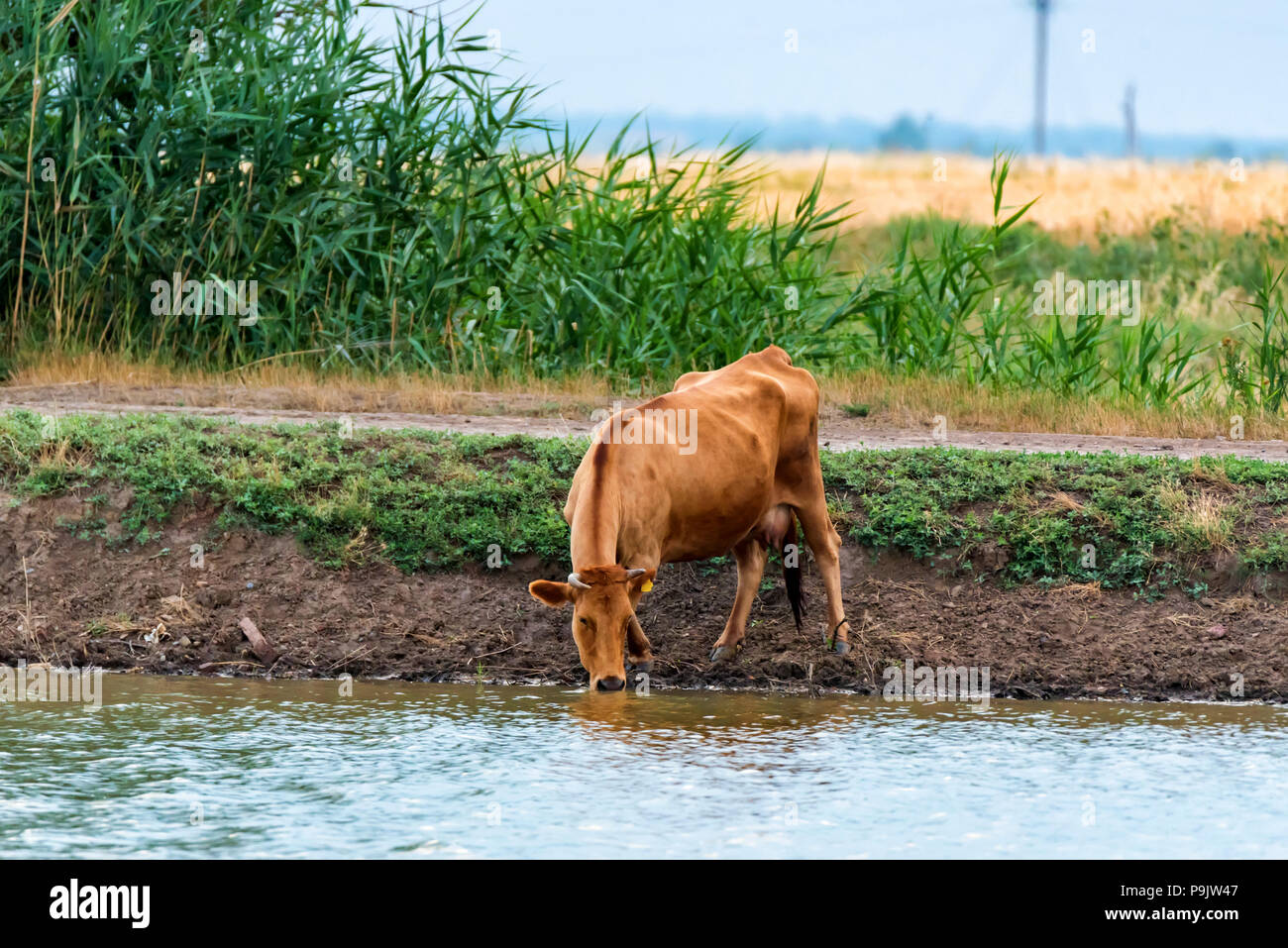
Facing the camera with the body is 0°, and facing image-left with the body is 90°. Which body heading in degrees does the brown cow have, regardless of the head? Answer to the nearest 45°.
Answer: approximately 45°
